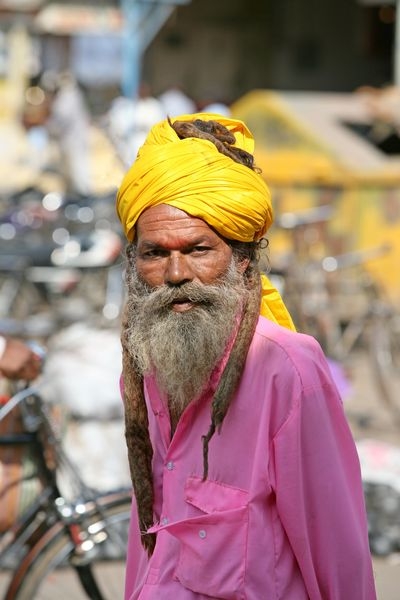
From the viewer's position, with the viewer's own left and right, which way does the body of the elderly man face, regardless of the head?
facing the viewer and to the left of the viewer

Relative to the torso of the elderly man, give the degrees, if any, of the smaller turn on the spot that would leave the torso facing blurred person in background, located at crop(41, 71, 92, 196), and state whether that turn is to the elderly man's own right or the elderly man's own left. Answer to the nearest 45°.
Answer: approximately 135° to the elderly man's own right

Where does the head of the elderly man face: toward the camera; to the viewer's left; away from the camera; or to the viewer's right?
toward the camera

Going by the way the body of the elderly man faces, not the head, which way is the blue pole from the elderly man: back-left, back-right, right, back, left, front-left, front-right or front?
back-right
